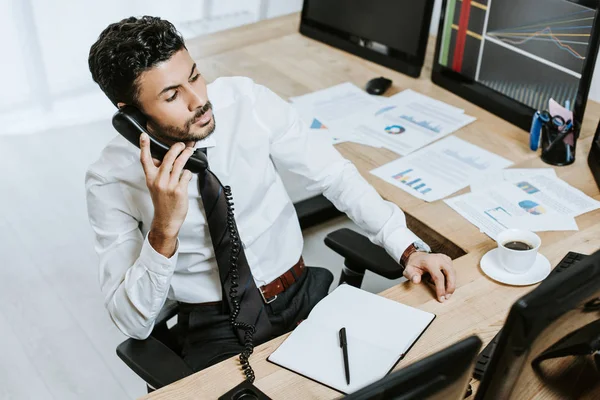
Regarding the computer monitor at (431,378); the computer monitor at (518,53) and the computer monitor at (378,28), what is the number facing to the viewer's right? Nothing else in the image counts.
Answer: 0

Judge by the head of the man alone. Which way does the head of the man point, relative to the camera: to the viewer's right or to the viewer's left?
to the viewer's right

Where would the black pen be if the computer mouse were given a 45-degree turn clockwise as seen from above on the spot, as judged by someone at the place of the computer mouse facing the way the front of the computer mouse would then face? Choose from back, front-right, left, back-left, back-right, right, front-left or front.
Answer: right

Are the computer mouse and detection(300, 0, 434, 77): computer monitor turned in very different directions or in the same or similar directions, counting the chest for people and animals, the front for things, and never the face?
very different directions

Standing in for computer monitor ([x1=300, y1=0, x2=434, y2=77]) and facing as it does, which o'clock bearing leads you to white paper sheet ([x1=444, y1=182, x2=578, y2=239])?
The white paper sheet is roughly at 10 o'clock from the computer monitor.

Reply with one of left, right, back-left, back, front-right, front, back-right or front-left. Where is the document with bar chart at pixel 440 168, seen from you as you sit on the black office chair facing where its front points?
left

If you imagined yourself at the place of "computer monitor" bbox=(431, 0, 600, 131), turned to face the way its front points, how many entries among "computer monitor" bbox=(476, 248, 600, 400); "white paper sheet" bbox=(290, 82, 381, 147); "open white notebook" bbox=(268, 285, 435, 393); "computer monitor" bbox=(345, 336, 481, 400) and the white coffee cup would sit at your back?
0

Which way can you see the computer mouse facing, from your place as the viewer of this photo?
facing away from the viewer and to the right of the viewer

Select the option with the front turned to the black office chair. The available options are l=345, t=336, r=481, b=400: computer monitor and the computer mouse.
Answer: the computer monitor

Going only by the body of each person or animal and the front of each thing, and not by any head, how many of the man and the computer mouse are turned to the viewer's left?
0

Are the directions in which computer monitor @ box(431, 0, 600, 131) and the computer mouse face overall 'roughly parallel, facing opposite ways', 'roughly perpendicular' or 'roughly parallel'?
roughly parallel, facing opposite ways

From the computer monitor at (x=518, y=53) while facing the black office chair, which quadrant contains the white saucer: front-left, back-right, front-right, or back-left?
front-left

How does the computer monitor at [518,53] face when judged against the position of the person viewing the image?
facing the viewer and to the left of the viewer

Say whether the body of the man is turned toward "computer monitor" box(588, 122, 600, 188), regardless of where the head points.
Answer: no

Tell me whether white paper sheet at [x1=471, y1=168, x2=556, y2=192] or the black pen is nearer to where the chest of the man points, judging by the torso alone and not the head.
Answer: the black pen

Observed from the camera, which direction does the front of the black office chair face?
facing the viewer and to the right of the viewer

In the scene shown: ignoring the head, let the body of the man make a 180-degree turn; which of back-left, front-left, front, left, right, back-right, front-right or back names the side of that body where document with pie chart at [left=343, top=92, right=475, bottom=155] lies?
right
